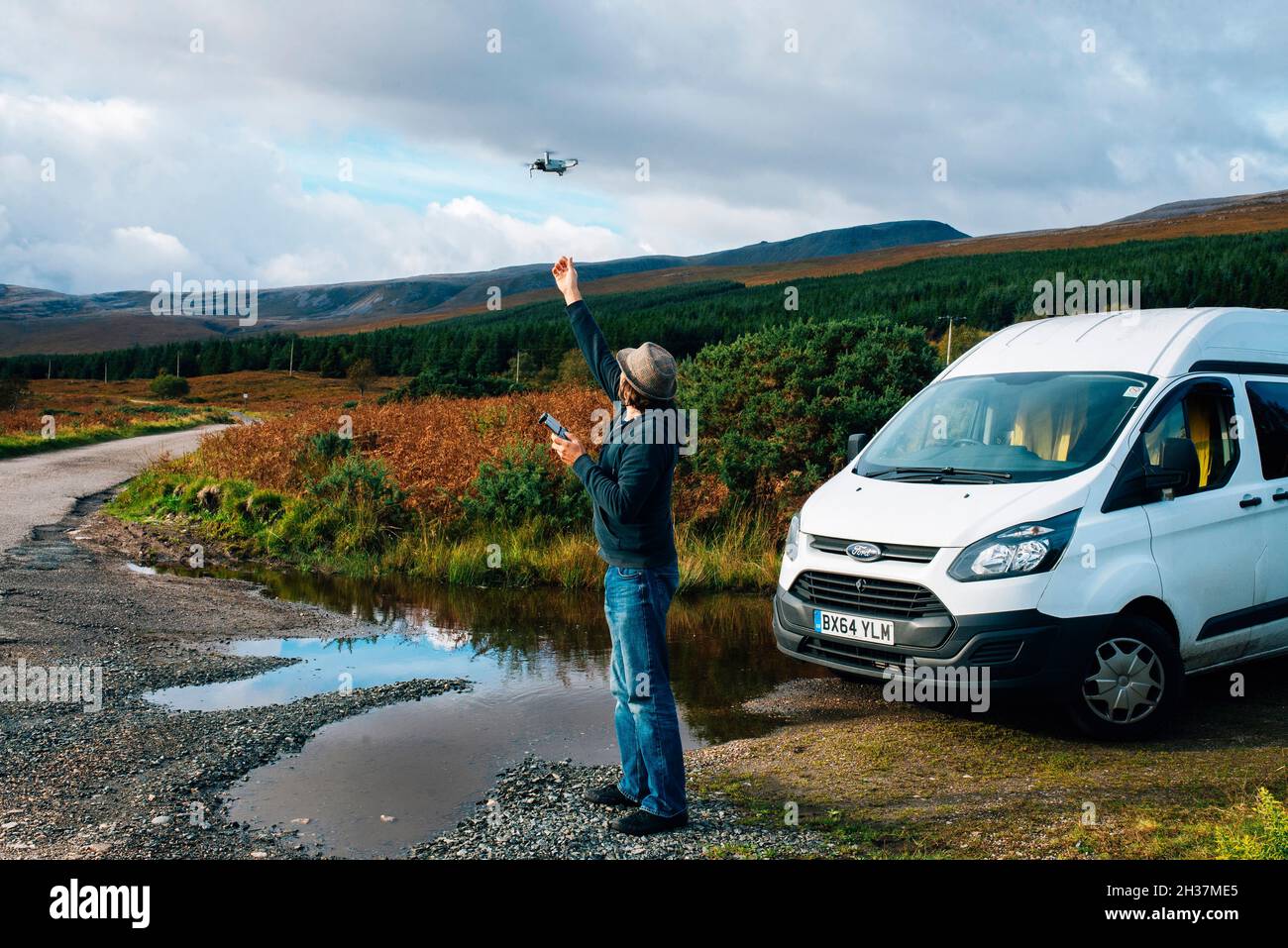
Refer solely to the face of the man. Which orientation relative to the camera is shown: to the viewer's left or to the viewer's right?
to the viewer's left

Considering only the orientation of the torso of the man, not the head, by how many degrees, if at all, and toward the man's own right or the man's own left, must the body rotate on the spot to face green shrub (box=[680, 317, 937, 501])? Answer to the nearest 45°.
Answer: approximately 90° to the man's own right

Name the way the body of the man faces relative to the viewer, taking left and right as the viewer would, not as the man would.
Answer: facing to the left of the viewer

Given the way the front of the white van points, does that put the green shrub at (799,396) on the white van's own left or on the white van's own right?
on the white van's own right

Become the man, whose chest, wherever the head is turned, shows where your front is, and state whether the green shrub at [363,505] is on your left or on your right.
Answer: on your right

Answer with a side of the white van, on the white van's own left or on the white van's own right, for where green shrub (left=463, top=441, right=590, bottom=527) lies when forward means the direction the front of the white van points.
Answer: on the white van's own right

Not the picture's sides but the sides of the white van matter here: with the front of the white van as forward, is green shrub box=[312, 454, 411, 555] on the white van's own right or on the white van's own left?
on the white van's own right

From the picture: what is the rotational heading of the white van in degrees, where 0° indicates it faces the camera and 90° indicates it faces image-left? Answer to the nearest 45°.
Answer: approximately 45°
